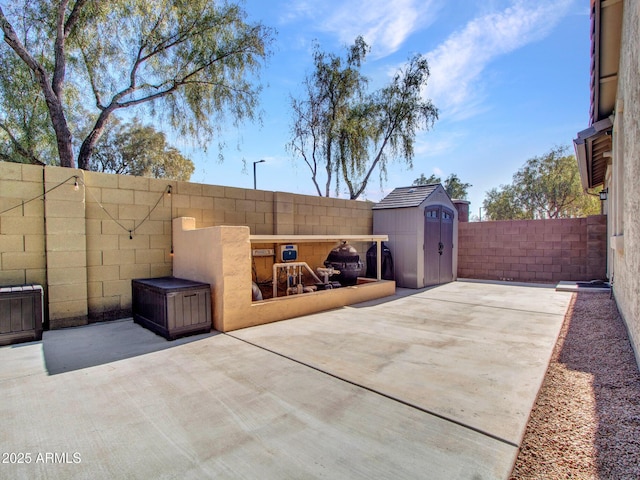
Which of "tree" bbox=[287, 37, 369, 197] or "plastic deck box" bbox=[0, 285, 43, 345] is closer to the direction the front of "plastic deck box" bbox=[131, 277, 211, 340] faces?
the plastic deck box

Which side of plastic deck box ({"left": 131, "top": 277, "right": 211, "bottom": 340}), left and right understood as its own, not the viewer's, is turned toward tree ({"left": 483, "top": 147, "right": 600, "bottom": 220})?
back

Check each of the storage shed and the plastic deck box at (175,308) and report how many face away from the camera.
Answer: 0

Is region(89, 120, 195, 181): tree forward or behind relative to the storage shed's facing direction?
behind

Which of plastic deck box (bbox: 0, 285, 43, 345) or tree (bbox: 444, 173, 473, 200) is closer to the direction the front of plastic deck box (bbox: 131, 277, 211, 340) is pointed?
the plastic deck box

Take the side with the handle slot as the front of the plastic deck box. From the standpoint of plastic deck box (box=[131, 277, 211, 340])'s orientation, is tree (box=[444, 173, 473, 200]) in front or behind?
behind

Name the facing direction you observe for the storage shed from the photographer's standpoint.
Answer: facing the viewer and to the right of the viewer

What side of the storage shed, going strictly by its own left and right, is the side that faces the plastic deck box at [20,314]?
right

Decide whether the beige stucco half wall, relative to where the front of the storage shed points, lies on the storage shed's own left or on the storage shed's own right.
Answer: on the storage shed's own right

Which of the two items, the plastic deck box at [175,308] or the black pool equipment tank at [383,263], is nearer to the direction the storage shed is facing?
the plastic deck box

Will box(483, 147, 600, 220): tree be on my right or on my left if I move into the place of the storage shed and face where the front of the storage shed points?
on my left

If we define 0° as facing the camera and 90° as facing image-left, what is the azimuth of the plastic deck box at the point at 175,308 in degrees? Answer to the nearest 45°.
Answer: approximately 45°

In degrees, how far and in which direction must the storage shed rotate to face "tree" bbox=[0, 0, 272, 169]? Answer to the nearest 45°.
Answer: approximately 135° to its right

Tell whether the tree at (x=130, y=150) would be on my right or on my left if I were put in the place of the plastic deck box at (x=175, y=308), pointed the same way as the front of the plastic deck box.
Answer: on my right
